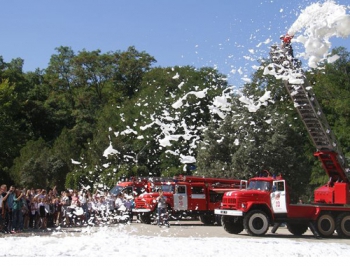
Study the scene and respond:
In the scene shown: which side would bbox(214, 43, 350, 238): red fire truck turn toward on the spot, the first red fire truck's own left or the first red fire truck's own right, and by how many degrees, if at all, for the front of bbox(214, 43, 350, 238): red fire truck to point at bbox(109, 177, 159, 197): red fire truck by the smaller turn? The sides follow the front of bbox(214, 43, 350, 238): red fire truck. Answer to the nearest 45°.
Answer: approximately 90° to the first red fire truck's own right

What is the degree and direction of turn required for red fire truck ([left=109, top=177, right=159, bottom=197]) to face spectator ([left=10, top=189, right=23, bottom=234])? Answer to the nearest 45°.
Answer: approximately 45° to its left

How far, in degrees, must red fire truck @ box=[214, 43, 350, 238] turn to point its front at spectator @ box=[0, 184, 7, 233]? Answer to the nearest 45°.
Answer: approximately 45° to its right

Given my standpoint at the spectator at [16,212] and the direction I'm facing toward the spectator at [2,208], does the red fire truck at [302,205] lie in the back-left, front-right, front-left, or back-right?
back-left
